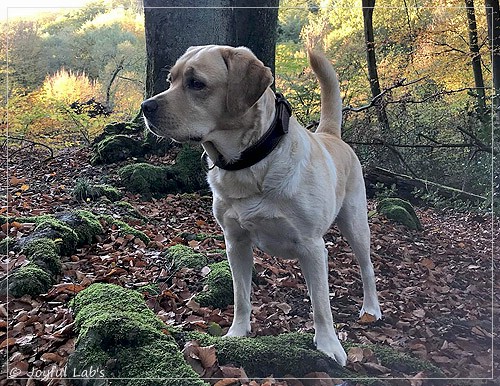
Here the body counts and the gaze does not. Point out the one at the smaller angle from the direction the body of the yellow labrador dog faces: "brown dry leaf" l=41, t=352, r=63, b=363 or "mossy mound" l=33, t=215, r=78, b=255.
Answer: the brown dry leaf

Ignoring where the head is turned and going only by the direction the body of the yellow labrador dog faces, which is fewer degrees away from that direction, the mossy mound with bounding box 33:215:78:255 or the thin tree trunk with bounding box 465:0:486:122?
the mossy mound

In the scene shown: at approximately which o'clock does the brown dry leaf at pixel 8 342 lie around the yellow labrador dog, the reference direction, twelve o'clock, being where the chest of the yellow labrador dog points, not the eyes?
The brown dry leaf is roughly at 1 o'clock from the yellow labrador dog.

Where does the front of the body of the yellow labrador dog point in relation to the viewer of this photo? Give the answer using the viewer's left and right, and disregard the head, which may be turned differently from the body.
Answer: facing the viewer and to the left of the viewer

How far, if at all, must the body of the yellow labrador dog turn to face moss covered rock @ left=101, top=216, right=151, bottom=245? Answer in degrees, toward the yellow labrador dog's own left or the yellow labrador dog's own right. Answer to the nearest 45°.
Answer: approximately 90° to the yellow labrador dog's own right

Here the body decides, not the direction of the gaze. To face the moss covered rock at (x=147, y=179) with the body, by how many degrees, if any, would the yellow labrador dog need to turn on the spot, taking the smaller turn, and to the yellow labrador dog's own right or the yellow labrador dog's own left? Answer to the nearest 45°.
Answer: approximately 90° to the yellow labrador dog's own right

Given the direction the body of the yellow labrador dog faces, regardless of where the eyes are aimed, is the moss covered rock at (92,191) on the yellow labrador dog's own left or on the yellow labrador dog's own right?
on the yellow labrador dog's own right

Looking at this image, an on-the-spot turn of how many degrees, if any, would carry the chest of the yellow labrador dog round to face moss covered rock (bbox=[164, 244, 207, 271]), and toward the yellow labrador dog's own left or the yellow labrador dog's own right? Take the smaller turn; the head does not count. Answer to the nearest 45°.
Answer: approximately 90° to the yellow labrador dog's own right

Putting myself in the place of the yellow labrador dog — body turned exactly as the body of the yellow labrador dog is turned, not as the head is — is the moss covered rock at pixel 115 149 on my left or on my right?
on my right

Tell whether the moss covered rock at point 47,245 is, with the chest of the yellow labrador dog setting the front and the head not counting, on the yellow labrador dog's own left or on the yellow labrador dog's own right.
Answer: on the yellow labrador dog's own right

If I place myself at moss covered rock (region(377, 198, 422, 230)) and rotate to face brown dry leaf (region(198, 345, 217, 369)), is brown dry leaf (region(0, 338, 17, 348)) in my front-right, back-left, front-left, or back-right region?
front-right

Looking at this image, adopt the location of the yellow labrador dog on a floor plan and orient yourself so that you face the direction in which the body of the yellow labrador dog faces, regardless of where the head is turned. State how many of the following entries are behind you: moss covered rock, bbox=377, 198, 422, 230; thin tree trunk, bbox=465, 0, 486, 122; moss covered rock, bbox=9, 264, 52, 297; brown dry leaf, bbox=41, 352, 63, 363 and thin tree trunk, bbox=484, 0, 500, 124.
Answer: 3

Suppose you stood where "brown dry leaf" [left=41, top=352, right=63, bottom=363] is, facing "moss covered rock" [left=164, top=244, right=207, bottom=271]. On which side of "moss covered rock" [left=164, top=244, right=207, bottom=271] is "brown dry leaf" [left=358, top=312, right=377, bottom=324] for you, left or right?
right

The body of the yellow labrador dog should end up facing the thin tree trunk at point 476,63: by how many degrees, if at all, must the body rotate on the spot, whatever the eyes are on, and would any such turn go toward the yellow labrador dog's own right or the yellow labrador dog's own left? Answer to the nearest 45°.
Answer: approximately 180°

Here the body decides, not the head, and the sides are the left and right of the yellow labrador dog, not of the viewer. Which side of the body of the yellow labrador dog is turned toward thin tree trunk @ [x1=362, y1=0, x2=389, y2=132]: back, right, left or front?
back
